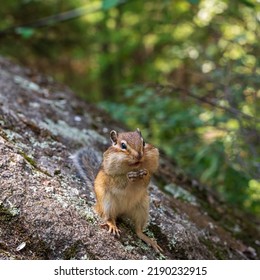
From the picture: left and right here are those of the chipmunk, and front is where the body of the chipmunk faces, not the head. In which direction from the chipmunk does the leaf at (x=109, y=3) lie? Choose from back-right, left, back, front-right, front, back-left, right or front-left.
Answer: back-left

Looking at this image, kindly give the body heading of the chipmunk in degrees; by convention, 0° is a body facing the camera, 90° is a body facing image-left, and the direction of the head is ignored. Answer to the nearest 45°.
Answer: approximately 315°
